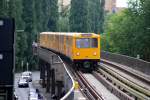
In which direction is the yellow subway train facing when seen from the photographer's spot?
facing the viewer and to the right of the viewer
